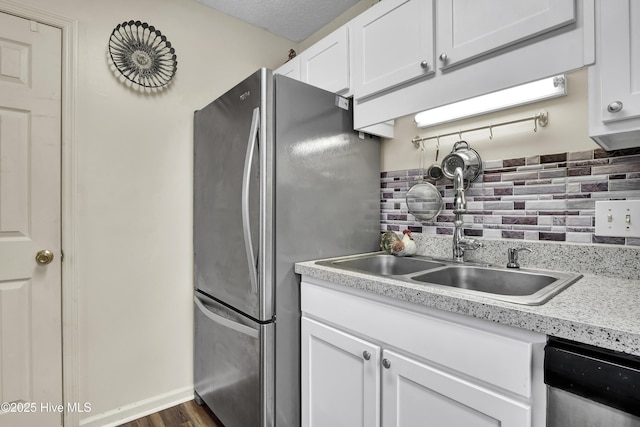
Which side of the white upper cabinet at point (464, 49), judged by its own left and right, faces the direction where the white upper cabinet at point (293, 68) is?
right

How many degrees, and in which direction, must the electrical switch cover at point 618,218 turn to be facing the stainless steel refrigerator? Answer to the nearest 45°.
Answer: approximately 45° to its right

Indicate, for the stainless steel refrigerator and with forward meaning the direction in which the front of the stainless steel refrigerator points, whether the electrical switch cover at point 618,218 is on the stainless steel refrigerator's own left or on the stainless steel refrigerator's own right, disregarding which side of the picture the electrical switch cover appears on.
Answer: on the stainless steel refrigerator's own left

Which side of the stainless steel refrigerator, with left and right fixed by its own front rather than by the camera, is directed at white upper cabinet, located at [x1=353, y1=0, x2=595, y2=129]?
left

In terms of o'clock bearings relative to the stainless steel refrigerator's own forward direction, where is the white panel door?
The white panel door is roughly at 2 o'clock from the stainless steel refrigerator.

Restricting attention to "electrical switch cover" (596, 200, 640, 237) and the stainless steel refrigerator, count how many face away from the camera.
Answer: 0

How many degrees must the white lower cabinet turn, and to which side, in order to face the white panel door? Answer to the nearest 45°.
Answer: approximately 45° to its right

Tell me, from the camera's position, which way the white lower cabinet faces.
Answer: facing the viewer and to the left of the viewer

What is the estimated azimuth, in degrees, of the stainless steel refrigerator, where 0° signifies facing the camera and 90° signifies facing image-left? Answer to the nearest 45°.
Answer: approximately 45°

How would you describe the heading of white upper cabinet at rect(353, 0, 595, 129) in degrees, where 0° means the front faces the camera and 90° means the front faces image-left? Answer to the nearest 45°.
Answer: approximately 45°
